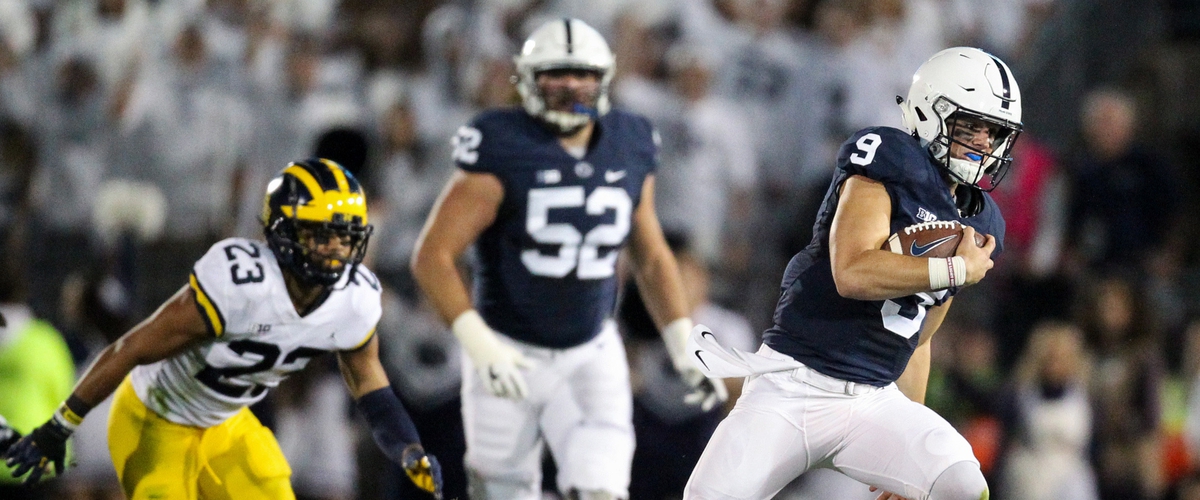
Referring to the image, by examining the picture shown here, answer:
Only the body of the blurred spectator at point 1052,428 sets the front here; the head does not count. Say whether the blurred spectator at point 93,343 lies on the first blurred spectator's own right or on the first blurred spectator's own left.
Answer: on the first blurred spectator's own right

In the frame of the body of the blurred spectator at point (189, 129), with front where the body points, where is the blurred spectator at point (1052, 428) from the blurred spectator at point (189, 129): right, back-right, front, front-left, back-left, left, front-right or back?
front-left

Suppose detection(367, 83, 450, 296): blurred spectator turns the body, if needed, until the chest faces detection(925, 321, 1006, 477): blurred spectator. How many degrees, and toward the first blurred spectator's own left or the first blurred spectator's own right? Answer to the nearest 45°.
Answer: approximately 45° to the first blurred spectator's own left

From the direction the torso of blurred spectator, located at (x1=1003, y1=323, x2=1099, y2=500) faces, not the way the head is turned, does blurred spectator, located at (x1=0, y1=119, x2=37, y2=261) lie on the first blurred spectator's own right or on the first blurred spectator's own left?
on the first blurred spectator's own right

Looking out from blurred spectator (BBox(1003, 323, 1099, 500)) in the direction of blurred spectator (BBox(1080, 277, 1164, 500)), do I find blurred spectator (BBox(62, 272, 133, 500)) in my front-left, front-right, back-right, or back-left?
back-left

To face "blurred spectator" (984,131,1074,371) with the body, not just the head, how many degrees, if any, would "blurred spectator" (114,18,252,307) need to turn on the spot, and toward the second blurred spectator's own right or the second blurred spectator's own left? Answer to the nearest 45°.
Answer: approximately 45° to the second blurred spectator's own left

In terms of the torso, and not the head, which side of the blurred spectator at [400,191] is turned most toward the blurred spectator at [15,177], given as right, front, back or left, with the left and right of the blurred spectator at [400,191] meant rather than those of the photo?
right

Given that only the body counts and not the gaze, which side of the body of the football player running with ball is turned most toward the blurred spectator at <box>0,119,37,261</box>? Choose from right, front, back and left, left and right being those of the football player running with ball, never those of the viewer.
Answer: back

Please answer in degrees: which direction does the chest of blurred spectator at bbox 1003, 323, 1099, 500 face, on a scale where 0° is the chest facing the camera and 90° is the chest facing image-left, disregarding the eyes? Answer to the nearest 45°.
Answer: approximately 0°
